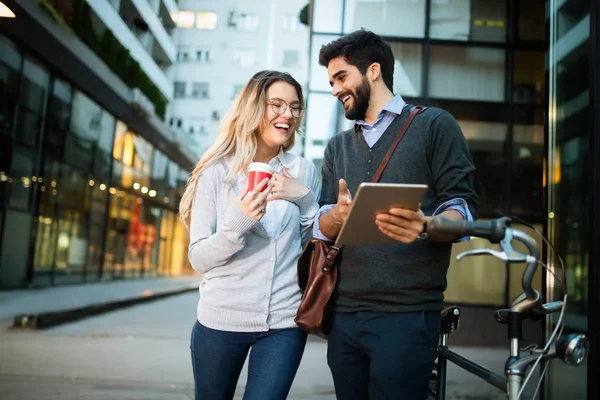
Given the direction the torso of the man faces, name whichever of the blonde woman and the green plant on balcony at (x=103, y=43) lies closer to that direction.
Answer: the blonde woman

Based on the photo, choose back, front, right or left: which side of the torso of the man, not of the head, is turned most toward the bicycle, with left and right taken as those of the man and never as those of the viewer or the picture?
left

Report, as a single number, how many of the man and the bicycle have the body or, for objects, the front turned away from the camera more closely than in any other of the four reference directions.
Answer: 0

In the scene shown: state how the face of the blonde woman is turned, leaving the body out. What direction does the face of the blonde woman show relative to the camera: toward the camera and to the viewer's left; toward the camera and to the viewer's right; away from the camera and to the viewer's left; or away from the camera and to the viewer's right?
toward the camera and to the viewer's right

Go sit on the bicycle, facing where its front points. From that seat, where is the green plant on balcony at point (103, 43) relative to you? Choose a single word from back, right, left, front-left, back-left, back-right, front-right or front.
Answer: back

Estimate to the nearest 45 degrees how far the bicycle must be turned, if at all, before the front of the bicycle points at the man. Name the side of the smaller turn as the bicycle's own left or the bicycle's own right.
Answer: approximately 180°

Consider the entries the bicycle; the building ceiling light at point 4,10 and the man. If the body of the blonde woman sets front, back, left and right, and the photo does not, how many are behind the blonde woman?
1

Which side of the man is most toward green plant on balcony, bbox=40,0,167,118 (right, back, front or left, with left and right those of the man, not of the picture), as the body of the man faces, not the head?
right

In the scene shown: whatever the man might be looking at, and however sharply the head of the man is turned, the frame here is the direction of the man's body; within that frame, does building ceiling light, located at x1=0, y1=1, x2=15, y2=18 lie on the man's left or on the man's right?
on the man's right

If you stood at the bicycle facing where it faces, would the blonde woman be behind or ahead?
behind

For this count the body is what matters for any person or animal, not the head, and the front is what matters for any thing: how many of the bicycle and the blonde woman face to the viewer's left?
0

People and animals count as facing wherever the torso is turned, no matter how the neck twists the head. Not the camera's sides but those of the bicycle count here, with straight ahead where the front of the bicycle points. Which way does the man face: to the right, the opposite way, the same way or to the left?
to the right

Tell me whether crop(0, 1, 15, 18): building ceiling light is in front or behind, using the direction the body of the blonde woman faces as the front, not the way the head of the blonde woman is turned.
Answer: behind
